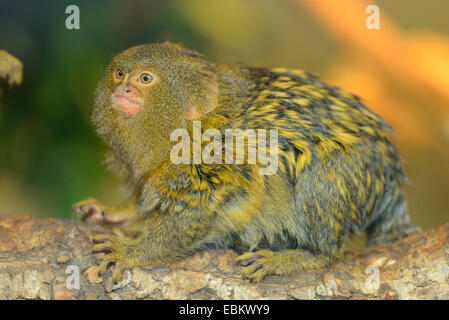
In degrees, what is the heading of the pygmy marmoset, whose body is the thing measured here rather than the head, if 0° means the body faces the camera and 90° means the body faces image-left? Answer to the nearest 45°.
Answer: approximately 90°
